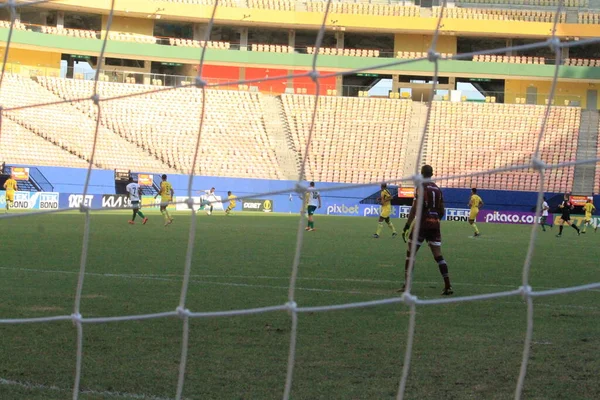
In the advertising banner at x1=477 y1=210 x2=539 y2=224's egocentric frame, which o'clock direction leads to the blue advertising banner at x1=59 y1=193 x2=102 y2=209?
The blue advertising banner is roughly at 2 o'clock from the advertising banner.

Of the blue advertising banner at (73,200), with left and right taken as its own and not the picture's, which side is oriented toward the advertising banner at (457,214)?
left

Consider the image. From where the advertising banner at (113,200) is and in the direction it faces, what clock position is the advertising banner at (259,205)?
the advertising banner at (259,205) is roughly at 8 o'clock from the advertising banner at (113,200).

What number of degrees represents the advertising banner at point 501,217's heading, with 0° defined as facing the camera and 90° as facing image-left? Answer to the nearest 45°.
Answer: approximately 0°

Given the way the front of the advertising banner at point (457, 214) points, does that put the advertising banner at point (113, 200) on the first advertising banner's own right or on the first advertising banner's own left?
on the first advertising banner's own right

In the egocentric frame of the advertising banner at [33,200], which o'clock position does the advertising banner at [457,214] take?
the advertising banner at [457,214] is roughly at 9 o'clock from the advertising banner at [33,200].

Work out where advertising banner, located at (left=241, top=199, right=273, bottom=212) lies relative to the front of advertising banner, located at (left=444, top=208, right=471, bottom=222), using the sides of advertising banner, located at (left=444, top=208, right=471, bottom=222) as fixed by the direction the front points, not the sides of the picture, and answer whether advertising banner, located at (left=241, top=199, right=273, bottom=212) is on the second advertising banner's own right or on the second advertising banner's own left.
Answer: on the second advertising banner's own right

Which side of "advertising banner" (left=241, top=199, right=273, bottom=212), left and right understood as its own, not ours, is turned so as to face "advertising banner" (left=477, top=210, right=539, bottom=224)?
left

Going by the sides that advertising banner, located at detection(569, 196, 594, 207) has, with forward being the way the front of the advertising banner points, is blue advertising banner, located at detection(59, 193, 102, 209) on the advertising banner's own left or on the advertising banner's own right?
on the advertising banner's own right

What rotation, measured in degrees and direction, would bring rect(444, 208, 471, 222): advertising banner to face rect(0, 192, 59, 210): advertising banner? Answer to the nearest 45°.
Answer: approximately 45° to its right

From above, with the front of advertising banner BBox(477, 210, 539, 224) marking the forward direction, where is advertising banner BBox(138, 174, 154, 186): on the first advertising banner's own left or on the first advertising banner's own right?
on the first advertising banner's own right
